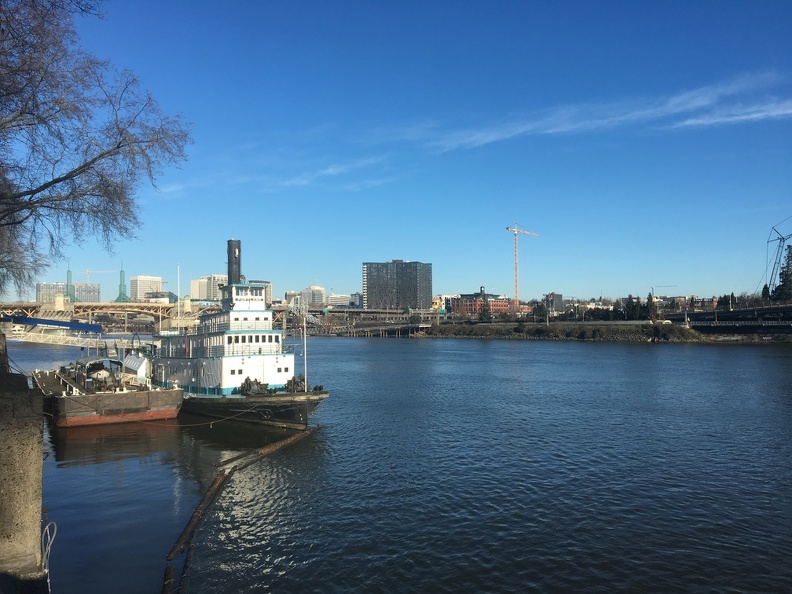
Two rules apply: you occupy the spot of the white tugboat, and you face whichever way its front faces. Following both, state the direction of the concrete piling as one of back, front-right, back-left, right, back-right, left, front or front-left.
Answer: front-right

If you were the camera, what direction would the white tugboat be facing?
facing the viewer and to the right of the viewer
